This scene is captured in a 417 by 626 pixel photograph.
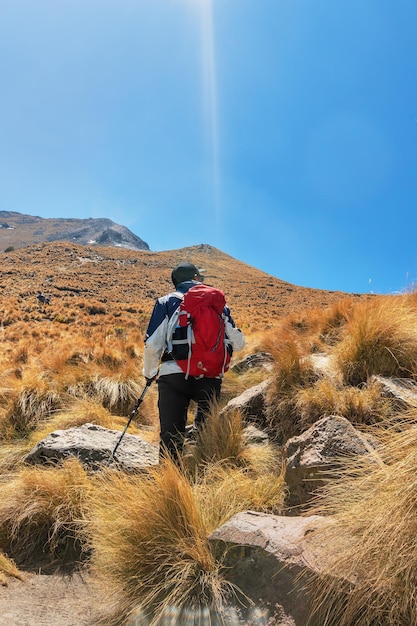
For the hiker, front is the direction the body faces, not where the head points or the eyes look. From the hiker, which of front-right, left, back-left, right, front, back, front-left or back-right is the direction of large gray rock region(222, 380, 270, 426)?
front-right

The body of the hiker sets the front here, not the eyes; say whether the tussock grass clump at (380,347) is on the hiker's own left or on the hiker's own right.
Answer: on the hiker's own right

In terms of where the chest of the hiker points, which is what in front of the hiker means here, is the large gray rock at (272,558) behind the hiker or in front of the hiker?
behind

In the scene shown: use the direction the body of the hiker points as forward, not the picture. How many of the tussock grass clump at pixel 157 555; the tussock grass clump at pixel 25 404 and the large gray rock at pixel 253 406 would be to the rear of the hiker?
1

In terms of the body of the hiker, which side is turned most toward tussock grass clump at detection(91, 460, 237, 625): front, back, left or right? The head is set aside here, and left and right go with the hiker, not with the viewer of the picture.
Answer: back

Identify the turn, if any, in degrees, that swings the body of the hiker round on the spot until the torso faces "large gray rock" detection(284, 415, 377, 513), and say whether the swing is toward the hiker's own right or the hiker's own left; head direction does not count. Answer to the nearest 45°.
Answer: approximately 135° to the hiker's own right

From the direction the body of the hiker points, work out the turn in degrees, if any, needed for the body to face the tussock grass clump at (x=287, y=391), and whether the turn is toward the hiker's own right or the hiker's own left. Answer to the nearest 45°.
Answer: approximately 45° to the hiker's own right

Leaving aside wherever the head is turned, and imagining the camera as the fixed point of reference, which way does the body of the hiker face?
away from the camera

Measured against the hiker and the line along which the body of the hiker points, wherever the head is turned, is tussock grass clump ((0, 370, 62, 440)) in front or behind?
in front
